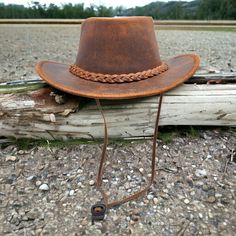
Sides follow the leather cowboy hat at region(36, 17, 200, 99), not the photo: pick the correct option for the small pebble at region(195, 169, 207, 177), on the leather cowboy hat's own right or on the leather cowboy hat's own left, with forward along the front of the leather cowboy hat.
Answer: on the leather cowboy hat's own left

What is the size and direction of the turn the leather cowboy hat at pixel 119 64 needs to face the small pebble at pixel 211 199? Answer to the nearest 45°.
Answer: approximately 45° to its left

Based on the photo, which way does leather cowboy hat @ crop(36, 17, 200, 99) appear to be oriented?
toward the camera
